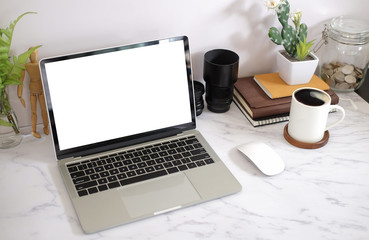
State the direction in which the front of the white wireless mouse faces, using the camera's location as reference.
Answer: facing away from the viewer and to the left of the viewer

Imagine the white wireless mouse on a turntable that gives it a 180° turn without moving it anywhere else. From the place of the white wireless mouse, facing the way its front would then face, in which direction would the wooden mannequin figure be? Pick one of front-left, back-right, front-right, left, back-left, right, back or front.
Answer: back-right

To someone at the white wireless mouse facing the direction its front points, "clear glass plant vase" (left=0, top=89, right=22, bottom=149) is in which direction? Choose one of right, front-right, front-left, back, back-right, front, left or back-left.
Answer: front-left

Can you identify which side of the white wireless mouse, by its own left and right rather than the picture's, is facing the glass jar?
right

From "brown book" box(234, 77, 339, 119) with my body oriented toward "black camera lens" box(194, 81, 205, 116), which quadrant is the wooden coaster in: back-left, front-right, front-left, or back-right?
back-left

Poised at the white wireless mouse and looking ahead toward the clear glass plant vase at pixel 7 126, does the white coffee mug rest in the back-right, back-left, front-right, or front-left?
back-right
